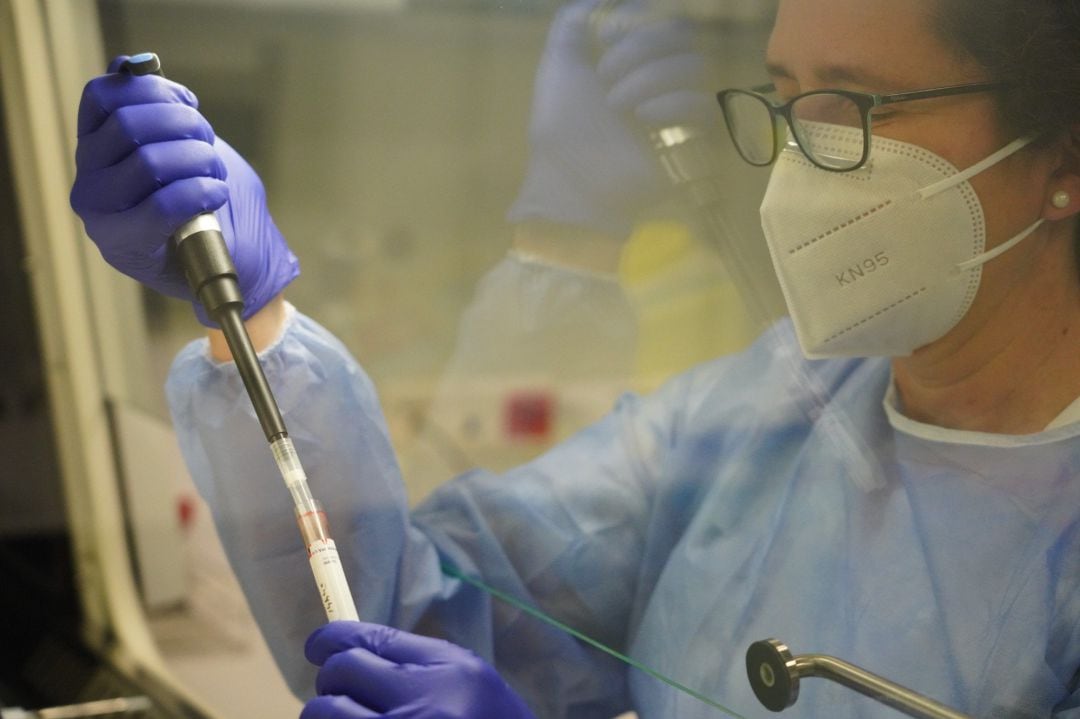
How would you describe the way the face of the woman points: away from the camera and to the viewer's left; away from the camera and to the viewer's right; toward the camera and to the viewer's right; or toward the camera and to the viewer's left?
toward the camera and to the viewer's left

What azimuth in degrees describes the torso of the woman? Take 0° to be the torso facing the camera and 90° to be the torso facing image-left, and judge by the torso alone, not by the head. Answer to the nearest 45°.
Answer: approximately 45°
